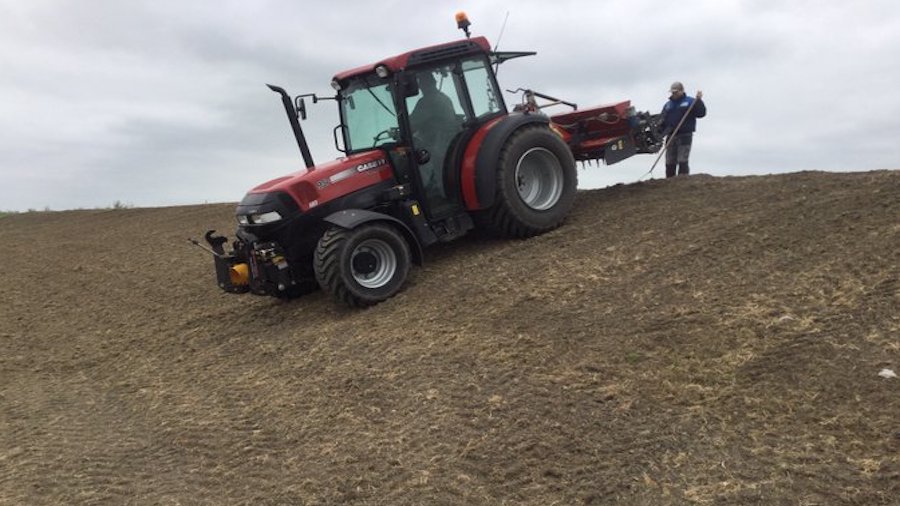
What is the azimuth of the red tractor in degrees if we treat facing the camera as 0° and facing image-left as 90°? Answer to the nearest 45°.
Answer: approximately 45°

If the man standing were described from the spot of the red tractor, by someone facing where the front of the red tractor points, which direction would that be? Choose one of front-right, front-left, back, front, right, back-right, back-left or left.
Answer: back

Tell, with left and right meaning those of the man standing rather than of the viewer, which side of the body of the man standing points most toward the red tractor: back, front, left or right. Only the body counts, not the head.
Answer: front

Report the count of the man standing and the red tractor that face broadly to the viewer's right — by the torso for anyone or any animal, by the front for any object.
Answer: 0

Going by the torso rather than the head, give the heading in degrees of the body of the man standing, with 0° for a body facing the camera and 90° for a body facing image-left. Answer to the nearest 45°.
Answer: approximately 45°
